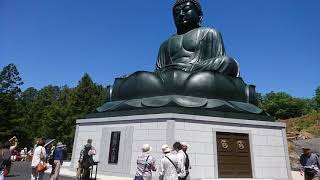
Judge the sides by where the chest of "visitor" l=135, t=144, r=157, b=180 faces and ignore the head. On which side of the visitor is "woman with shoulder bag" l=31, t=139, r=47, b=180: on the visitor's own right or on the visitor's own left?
on the visitor's own left

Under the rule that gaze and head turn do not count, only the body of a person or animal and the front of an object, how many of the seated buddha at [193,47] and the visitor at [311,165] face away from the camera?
0

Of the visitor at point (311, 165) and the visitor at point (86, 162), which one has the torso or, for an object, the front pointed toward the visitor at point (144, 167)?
the visitor at point (311, 165)

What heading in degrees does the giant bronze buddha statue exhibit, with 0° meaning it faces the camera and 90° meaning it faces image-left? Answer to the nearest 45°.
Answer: approximately 45°

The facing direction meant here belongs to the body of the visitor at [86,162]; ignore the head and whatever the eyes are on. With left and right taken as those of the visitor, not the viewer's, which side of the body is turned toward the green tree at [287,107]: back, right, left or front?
front

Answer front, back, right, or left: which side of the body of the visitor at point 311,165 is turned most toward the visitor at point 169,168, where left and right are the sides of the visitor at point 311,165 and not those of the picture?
front

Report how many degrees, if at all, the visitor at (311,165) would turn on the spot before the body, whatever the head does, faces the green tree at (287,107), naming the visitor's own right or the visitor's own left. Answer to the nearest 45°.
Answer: approximately 135° to the visitor's own right

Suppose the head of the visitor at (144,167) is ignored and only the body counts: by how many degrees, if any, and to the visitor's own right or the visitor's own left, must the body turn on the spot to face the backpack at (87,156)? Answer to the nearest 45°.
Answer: approximately 90° to the visitor's own left

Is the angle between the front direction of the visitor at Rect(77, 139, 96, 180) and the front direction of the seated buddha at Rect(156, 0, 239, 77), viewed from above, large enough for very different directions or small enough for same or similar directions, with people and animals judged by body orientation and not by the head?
very different directions

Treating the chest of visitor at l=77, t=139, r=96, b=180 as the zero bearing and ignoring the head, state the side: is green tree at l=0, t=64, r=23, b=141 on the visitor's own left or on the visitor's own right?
on the visitor's own left
